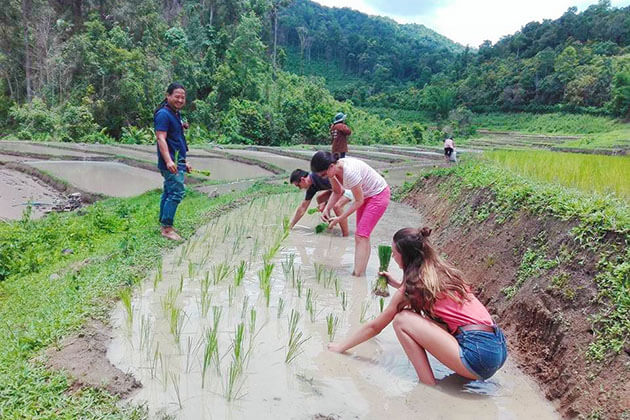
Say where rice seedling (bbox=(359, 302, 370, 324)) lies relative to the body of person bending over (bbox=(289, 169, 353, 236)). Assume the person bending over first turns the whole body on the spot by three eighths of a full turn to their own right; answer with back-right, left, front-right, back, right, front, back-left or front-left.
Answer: back-right

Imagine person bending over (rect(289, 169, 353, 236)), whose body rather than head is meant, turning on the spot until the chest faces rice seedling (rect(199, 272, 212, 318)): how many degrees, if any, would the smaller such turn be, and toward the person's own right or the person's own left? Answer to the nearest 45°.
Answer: approximately 90° to the person's own left

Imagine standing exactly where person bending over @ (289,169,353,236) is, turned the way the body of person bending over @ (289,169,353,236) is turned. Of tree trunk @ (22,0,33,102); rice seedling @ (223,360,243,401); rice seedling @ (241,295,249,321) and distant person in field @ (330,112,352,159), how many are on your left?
2

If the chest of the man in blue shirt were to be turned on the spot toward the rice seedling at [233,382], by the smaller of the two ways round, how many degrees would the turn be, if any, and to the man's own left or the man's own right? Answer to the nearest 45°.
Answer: approximately 45° to the man's own right

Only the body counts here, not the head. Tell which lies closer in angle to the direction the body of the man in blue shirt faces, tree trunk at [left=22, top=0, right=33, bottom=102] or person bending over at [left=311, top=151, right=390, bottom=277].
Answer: the person bending over

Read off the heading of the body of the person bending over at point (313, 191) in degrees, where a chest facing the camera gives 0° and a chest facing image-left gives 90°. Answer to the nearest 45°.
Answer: approximately 90°

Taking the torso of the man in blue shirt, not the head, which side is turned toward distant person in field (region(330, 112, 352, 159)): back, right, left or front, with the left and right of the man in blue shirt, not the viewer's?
left

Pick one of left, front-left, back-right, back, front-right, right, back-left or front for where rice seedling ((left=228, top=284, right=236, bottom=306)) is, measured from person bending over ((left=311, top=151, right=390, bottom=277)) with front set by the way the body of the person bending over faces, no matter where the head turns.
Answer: front-left

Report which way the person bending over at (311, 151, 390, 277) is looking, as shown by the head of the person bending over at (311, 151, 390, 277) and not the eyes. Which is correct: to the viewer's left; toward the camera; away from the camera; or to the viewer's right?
to the viewer's left

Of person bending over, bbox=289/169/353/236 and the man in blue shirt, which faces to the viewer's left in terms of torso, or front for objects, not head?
the person bending over

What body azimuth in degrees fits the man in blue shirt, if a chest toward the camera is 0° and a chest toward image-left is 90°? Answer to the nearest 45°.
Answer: approximately 315°

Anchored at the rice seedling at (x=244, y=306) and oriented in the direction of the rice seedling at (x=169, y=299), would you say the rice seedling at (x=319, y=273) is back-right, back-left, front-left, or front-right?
back-right

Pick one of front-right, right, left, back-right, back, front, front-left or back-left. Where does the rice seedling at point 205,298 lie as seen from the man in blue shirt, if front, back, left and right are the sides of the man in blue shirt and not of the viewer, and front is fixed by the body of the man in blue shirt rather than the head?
front-right

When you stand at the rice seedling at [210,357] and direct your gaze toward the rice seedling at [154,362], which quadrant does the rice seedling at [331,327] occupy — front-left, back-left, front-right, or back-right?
back-right

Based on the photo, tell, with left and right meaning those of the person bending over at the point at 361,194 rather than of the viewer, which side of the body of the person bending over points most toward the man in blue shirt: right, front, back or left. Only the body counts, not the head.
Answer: front

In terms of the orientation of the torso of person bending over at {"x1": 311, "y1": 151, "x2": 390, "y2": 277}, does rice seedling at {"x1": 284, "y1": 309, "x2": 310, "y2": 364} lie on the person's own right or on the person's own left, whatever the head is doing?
on the person's own left

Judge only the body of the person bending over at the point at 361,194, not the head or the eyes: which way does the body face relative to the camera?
to the viewer's left

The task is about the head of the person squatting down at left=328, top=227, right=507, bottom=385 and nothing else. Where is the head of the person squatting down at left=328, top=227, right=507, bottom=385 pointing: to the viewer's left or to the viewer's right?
to the viewer's left
